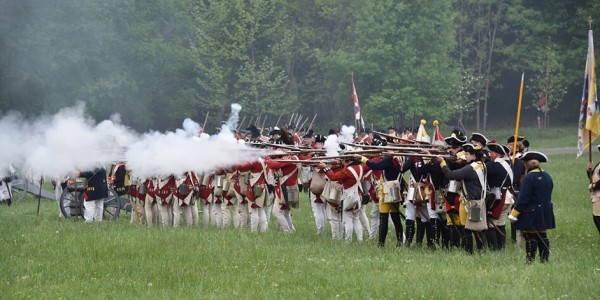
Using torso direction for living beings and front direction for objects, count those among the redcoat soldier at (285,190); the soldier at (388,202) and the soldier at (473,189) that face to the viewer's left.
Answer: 3

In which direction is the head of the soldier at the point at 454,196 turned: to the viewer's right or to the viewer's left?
to the viewer's left

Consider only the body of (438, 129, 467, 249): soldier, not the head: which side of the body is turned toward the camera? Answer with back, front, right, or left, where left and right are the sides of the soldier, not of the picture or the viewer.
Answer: left

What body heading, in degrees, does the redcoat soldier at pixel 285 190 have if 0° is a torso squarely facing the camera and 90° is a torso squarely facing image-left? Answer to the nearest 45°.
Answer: approximately 90°

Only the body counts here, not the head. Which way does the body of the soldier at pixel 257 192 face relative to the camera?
to the viewer's left

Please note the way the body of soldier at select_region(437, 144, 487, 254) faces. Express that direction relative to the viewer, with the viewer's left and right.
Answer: facing to the left of the viewer

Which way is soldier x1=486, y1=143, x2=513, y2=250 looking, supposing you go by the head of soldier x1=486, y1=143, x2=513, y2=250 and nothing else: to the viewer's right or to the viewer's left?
to the viewer's left

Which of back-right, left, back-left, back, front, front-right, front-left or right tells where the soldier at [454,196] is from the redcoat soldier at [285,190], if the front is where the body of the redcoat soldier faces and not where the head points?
back-left

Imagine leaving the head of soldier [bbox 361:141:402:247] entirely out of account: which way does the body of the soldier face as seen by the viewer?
to the viewer's left
